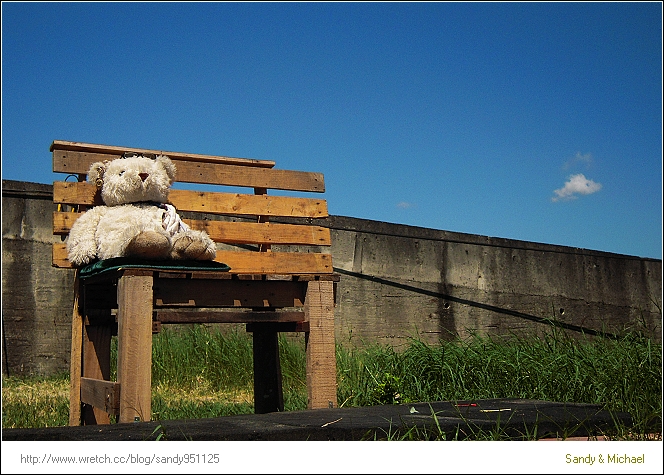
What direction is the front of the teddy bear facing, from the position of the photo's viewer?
facing the viewer and to the right of the viewer
